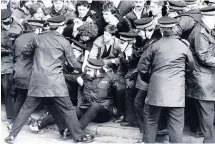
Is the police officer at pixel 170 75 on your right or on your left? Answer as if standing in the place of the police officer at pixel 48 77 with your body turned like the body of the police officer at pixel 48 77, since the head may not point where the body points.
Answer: on your right

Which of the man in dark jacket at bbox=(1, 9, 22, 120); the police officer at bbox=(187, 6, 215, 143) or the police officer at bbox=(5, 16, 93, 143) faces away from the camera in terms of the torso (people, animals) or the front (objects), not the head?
the police officer at bbox=(5, 16, 93, 143)

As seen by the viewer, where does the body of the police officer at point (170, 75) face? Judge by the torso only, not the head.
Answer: away from the camera

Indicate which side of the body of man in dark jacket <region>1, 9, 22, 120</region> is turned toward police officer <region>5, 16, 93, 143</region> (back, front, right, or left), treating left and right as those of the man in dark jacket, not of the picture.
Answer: front

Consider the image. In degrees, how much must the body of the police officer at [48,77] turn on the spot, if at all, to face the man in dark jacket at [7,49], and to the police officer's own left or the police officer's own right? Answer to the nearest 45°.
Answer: approximately 45° to the police officer's own left

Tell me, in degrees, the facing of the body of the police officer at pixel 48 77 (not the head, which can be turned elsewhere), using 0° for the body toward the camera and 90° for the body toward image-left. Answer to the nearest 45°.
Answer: approximately 180°

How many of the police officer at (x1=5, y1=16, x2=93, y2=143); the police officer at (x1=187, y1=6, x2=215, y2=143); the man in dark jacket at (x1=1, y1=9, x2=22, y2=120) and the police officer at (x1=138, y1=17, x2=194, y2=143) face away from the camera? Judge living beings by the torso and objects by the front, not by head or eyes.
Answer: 2

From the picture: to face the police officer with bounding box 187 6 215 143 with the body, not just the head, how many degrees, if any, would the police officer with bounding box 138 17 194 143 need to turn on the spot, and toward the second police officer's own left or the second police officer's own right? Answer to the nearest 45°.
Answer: approximately 45° to the second police officer's own right
